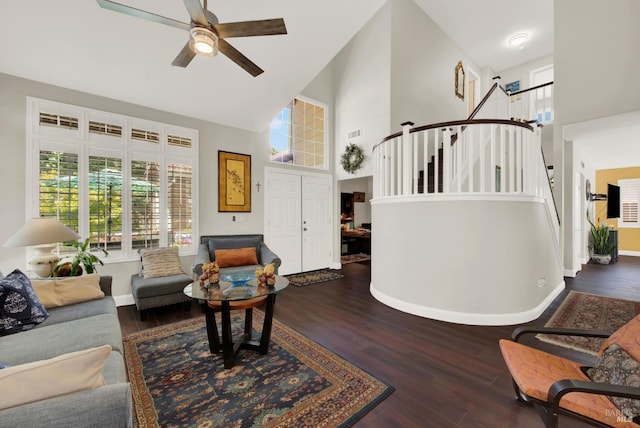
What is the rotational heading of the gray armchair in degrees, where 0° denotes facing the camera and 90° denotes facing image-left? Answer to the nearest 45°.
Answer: approximately 0°

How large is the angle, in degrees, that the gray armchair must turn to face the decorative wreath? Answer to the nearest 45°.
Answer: approximately 90° to its left

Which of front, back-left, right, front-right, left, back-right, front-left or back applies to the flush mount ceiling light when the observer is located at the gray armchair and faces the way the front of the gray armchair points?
left

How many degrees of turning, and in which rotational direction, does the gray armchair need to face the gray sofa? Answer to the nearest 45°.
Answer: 0° — it already faces it

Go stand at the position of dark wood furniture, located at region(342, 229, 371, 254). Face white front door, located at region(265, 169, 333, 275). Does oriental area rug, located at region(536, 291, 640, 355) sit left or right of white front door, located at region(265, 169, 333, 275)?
left

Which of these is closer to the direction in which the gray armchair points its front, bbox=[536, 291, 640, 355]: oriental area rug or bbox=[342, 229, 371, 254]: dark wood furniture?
the oriental area rug

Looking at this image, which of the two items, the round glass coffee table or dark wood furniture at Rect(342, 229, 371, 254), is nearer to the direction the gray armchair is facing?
the round glass coffee table

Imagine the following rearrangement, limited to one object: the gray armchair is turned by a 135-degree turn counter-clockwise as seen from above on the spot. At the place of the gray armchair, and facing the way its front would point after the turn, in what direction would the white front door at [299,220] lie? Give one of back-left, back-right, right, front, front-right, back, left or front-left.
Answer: front

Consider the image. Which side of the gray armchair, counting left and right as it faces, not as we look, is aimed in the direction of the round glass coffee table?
front

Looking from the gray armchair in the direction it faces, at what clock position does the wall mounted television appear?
The wall mounted television is roughly at 9 o'clock from the gray armchair.

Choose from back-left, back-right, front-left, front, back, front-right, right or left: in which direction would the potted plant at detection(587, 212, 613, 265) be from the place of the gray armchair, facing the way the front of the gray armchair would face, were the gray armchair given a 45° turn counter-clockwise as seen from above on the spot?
front-left

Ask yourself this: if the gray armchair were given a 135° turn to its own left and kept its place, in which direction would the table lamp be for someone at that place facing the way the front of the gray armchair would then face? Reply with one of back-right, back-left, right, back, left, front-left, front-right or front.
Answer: back

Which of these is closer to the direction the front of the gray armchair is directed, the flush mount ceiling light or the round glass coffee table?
the round glass coffee table
